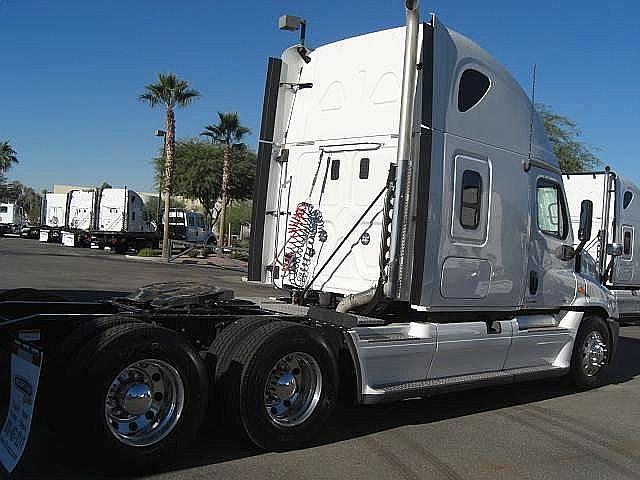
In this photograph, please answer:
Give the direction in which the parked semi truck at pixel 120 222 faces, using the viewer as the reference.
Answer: facing away from the viewer and to the right of the viewer

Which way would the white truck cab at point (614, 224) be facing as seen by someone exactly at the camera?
facing away from the viewer and to the right of the viewer

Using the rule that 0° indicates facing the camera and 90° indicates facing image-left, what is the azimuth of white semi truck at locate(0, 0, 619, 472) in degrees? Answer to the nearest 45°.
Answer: approximately 225°
